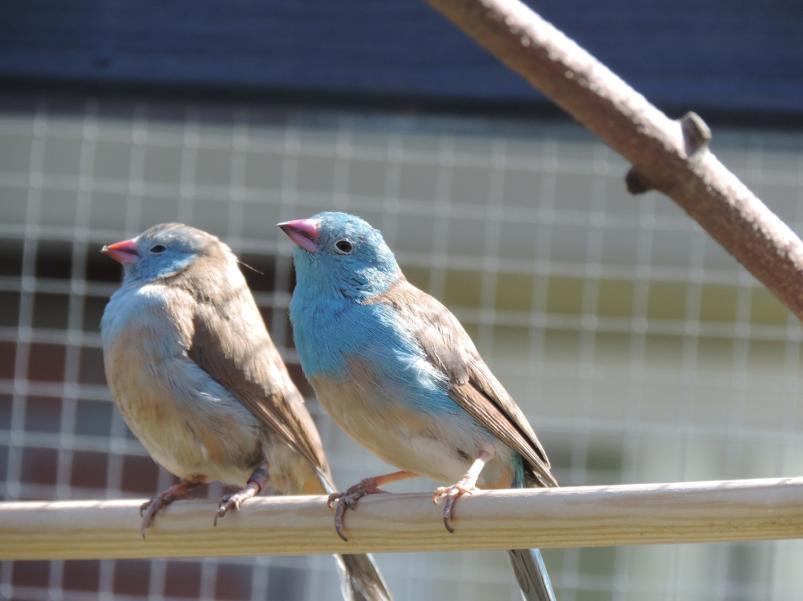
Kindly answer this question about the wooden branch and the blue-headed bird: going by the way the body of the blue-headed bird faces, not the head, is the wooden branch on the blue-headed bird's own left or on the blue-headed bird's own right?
on the blue-headed bird's own left

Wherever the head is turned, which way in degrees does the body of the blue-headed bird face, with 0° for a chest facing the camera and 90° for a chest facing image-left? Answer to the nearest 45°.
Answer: approximately 45°
